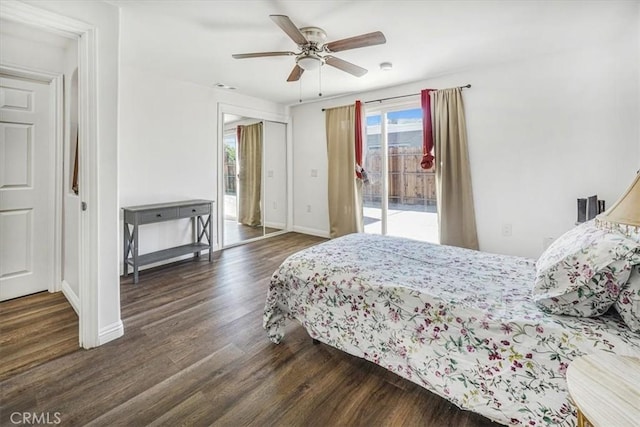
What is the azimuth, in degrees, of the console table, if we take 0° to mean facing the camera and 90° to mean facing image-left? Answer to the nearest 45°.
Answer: approximately 315°

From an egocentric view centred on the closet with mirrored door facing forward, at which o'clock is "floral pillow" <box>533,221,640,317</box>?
The floral pillow is roughly at 1 o'clock from the closet with mirrored door.

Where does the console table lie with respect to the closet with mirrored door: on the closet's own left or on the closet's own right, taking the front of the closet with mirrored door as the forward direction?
on the closet's own right

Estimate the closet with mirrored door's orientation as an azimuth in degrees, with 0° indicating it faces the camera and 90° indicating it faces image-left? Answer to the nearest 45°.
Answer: approximately 315°

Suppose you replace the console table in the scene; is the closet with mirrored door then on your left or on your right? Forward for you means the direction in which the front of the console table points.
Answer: on your left

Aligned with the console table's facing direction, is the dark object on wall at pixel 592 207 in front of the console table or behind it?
in front

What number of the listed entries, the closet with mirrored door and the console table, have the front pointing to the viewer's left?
0

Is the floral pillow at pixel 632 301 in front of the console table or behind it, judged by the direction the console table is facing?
in front
